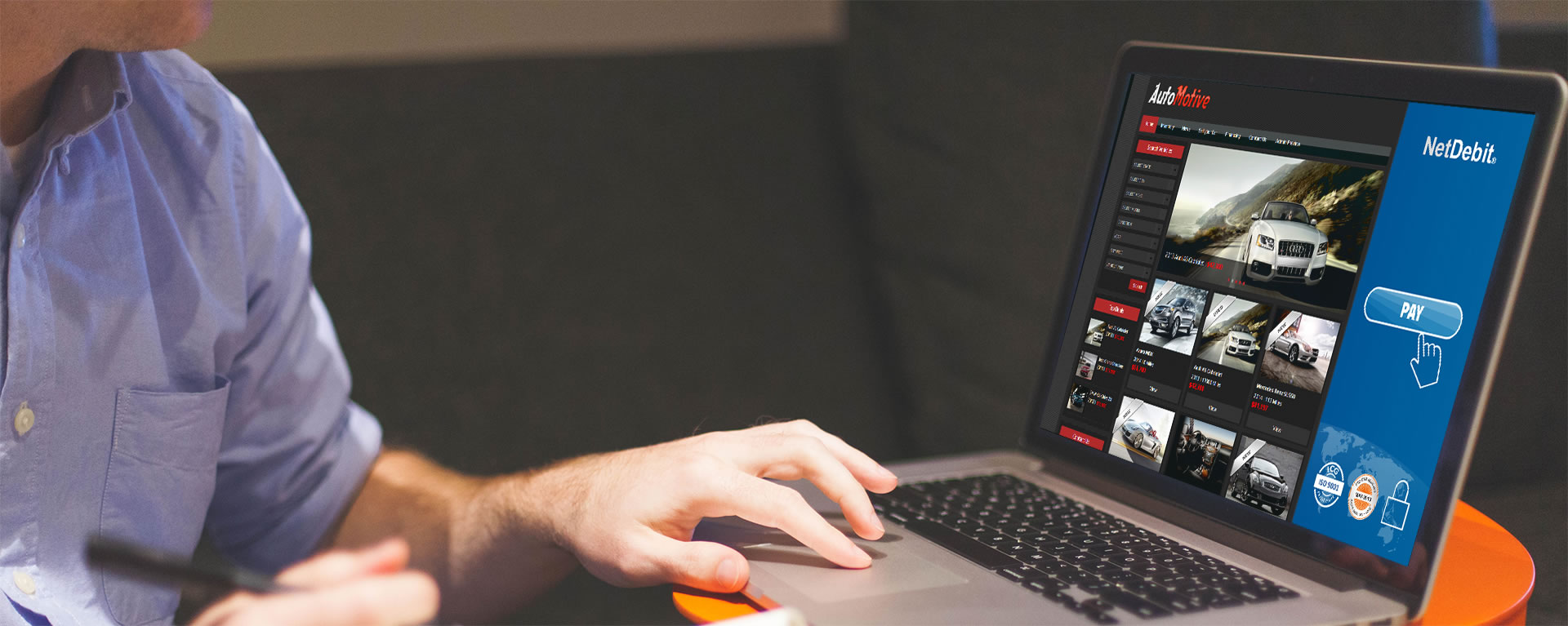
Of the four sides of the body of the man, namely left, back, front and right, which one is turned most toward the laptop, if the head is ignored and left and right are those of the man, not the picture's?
front

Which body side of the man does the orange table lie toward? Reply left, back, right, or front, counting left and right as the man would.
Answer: front

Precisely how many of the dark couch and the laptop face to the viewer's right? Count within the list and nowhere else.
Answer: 0

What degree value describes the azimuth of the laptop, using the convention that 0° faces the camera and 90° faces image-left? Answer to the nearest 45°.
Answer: approximately 45°
